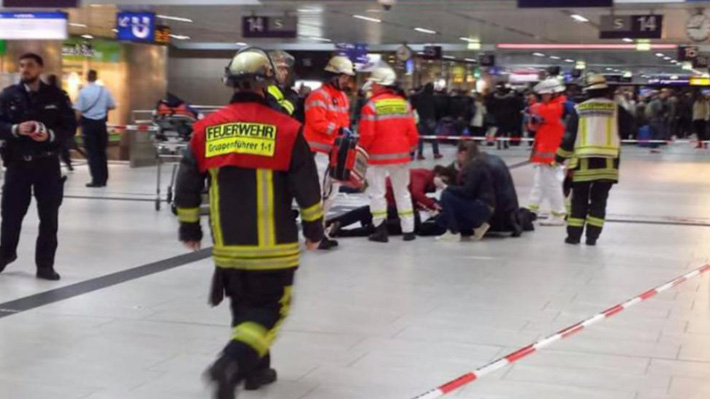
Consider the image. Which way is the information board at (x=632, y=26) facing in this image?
toward the camera

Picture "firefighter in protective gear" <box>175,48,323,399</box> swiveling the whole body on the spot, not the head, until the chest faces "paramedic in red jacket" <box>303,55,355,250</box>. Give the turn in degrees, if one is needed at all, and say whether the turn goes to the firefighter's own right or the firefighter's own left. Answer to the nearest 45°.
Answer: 0° — they already face them

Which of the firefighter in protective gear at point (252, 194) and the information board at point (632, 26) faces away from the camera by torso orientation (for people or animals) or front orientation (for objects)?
the firefighter in protective gear

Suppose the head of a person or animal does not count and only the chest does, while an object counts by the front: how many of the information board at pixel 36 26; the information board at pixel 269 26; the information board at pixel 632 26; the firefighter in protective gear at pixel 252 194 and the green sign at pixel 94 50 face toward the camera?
4

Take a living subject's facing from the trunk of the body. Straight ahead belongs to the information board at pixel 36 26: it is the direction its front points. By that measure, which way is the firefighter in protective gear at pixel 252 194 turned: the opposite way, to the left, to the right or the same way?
the opposite way

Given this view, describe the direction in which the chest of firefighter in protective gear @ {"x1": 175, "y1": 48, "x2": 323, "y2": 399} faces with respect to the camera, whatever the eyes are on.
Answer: away from the camera

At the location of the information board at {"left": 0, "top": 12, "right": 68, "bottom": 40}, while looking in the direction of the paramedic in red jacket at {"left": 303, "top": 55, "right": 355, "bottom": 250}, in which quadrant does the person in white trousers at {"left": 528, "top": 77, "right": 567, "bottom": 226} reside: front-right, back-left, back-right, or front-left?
front-left

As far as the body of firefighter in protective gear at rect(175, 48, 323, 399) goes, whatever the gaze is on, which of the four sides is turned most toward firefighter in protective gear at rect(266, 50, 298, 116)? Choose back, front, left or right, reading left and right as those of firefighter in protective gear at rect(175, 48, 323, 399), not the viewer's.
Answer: front

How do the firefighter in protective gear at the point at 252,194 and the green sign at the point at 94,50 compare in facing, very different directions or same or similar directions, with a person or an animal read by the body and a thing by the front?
very different directions

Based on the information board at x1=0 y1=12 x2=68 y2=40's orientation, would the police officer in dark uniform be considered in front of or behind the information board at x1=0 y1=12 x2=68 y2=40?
in front

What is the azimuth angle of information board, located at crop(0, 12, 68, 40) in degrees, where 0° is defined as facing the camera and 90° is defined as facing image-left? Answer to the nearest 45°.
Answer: approximately 0°

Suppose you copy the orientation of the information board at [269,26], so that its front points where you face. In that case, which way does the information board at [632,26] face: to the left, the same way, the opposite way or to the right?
the same way

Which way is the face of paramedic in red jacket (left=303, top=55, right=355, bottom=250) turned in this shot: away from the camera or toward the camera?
toward the camera
